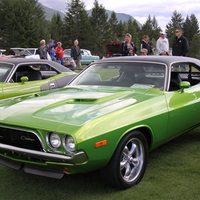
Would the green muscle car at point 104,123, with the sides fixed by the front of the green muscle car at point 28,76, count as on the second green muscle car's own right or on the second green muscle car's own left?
on the second green muscle car's own left

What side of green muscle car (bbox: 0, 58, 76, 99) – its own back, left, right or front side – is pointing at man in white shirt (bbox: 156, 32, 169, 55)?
back

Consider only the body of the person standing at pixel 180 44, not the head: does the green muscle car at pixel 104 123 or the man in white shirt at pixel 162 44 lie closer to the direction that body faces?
the green muscle car

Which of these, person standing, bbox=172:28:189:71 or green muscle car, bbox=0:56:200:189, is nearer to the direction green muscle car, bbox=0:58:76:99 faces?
the green muscle car

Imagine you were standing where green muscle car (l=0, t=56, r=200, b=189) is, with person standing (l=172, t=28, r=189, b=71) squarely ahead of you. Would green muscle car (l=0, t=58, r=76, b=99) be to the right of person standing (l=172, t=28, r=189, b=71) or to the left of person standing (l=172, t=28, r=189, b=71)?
left

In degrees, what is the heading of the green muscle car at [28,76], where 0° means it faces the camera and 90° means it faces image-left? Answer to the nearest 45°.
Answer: approximately 45°

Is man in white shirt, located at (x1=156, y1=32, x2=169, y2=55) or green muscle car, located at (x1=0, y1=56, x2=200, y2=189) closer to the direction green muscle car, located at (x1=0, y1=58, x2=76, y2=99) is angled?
the green muscle car

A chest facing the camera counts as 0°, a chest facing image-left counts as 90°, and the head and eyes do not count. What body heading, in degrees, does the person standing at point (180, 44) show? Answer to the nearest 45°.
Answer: approximately 45°

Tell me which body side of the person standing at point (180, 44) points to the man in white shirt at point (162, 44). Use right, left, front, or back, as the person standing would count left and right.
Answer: right
